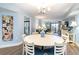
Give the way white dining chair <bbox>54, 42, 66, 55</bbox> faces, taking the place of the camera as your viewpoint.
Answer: facing away from the viewer

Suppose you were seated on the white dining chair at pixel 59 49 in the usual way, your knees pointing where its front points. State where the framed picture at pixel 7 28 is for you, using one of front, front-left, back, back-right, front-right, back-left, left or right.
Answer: left

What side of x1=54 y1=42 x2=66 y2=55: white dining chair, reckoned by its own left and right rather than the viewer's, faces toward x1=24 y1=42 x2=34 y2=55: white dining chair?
left
